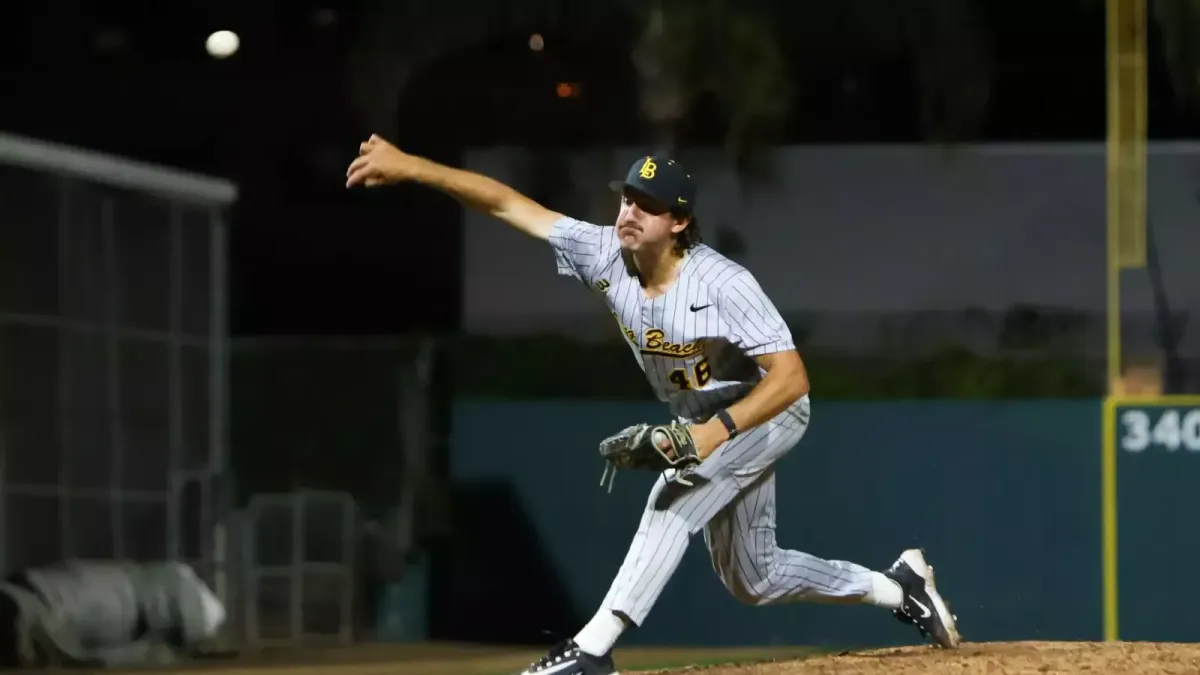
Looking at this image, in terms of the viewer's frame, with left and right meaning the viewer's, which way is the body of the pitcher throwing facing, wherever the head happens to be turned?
facing the viewer and to the left of the viewer

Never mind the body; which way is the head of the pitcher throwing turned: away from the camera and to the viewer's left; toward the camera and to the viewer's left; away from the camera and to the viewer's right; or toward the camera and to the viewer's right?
toward the camera and to the viewer's left

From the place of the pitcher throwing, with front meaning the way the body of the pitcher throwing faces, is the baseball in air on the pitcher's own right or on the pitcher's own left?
on the pitcher's own right
